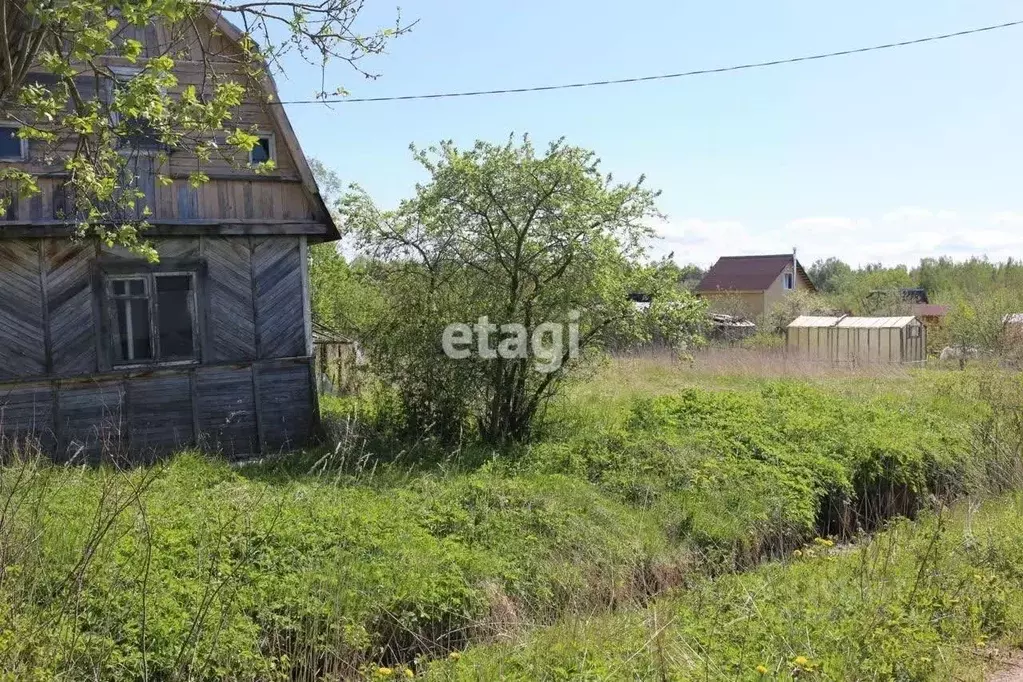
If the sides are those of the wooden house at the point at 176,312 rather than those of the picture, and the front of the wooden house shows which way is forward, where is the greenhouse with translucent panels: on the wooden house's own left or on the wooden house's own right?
on the wooden house's own left

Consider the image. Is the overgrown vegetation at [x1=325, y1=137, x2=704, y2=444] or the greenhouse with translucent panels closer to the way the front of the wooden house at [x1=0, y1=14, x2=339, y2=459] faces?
the overgrown vegetation

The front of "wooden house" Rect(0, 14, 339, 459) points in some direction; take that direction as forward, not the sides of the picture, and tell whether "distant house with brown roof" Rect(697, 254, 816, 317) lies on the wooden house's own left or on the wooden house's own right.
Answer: on the wooden house's own left

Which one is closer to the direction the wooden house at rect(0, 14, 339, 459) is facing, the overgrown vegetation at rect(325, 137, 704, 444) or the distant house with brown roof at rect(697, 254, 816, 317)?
the overgrown vegetation

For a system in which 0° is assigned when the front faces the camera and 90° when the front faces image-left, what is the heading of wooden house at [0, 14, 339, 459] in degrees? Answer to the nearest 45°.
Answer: approximately 0°

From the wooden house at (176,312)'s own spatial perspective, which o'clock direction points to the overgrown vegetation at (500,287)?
The overgrown vegetation is roughly at 10 o'clock from the wooden house.
